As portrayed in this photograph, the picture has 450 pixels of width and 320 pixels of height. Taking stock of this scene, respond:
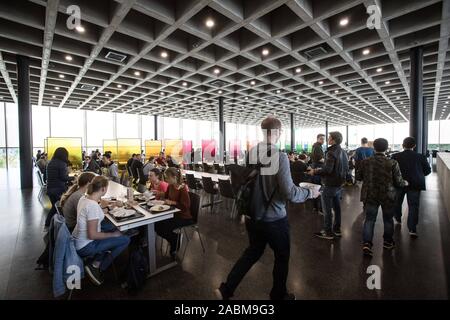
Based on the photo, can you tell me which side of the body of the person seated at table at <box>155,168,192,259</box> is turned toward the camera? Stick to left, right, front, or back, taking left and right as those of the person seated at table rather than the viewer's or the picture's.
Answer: left

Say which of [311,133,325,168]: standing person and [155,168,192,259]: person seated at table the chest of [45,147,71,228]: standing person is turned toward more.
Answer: the standing person

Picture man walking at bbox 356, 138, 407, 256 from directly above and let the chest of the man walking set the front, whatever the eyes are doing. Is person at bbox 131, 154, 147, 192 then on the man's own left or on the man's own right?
on the man's own left

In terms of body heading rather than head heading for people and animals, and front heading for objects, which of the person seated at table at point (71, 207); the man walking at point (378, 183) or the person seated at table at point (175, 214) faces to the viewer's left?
the person seated at table at point (175, 214)

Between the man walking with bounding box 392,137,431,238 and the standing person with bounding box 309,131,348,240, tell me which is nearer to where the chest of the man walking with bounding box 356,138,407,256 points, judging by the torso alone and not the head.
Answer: the man walking

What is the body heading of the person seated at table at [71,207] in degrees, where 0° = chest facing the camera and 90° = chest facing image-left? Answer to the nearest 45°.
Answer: approximately 270°

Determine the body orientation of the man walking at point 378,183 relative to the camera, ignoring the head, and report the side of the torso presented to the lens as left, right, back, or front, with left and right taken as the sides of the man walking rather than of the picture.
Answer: back

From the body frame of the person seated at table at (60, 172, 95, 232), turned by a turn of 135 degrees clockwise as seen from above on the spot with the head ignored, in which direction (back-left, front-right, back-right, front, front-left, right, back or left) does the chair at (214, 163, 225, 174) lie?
back

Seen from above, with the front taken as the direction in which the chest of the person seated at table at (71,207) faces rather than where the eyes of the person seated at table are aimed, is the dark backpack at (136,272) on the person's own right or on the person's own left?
on the person's own right

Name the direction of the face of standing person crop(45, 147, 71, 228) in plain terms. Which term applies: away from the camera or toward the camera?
away from the camera

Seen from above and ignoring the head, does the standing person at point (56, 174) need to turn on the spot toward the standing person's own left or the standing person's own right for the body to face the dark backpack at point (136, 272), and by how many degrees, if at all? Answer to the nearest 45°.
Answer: approximately 135° to the standing person's own right
